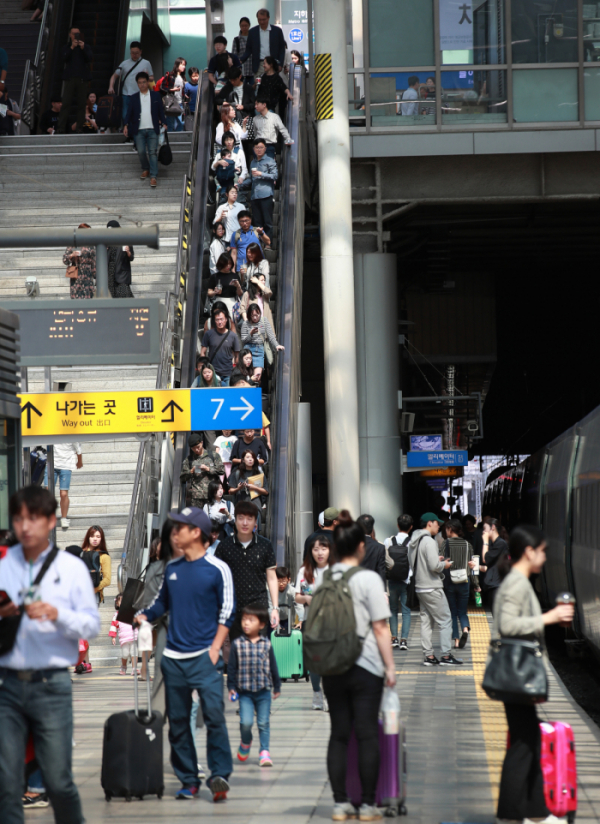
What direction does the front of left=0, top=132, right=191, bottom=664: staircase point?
toward the camera

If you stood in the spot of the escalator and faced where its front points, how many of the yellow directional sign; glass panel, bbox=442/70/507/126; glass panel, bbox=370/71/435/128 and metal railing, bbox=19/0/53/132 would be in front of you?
1

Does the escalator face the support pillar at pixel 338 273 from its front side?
no

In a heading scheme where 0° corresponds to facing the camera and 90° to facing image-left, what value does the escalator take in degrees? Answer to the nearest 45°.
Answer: approximately 0°

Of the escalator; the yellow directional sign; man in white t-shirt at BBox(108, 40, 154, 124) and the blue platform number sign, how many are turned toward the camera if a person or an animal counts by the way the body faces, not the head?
4

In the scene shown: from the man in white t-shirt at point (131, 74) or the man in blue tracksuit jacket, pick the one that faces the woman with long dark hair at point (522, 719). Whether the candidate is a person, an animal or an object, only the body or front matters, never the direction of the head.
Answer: the man in white t-shirt

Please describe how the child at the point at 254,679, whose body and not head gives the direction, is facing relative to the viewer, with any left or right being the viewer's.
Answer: facing the viewer

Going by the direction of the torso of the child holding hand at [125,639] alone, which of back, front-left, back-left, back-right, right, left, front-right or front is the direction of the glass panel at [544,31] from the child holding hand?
back-left

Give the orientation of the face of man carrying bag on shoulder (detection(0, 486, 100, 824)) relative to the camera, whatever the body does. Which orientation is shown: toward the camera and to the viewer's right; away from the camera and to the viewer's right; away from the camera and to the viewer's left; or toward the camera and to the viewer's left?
toward the camera and to the viewer's left

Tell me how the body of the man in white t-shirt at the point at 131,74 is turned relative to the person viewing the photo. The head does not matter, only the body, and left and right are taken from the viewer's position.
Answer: facing the viewer

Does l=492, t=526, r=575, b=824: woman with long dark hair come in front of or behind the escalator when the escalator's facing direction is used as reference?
in front

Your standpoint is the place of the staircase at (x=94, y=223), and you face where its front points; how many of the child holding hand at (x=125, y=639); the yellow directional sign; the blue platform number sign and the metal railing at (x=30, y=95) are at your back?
1
